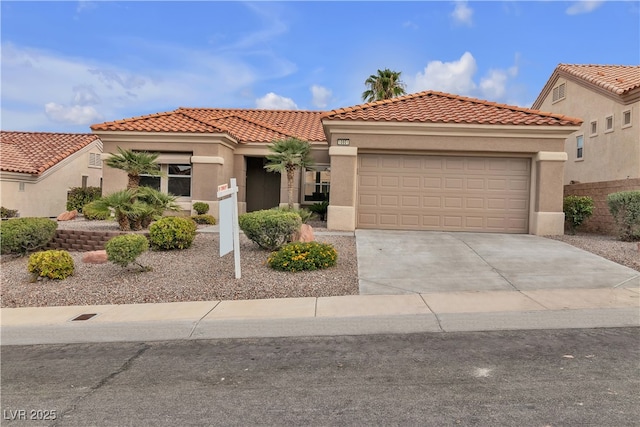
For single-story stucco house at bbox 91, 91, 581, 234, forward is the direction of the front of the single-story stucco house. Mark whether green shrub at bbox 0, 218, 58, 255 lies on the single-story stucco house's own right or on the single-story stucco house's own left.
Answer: on the single-story stucco house's own right

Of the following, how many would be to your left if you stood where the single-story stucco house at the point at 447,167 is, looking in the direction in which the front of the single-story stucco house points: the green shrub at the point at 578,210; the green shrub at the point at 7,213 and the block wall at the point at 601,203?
2

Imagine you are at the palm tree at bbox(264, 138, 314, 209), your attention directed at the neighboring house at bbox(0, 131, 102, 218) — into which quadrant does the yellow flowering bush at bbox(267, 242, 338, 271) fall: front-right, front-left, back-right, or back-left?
back-left

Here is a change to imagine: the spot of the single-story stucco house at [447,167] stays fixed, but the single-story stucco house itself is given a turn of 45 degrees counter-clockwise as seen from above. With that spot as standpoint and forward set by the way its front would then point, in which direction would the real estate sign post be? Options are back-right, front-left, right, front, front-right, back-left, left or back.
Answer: right

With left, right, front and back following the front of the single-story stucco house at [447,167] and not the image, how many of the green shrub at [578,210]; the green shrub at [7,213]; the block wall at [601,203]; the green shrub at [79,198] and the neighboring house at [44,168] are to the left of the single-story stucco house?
2

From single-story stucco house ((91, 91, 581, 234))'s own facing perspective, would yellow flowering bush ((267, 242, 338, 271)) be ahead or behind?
ahead

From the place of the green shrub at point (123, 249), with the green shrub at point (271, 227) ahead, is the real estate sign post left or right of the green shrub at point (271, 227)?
right

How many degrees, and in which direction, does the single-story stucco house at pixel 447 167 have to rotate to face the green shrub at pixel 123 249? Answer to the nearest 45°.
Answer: approximately 45° to its right

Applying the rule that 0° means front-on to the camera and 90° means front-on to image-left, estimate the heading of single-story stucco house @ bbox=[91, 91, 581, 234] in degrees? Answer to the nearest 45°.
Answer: approximately 0°

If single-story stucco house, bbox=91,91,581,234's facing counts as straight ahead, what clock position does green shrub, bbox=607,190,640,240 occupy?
The green shrub is roughly at 10 o'clock from the single-story stucco house.

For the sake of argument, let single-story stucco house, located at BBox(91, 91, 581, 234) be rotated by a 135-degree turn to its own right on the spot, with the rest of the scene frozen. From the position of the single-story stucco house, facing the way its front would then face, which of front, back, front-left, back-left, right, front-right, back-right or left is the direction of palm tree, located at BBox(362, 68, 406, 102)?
front-right

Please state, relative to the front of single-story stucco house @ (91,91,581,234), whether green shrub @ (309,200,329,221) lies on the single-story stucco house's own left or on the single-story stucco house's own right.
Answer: on the single-story stucco house's own right

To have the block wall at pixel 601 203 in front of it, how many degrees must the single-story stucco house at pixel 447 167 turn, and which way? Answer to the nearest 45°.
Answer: approximately 90° to its left

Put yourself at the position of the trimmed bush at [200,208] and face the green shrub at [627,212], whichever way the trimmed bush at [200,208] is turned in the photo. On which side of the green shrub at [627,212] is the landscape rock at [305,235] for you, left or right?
right

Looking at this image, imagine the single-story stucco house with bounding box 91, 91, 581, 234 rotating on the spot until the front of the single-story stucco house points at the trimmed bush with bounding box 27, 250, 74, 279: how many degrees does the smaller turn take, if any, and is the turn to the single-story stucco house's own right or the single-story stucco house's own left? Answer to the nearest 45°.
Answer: approximately 45° to the single-story stucco house's own right

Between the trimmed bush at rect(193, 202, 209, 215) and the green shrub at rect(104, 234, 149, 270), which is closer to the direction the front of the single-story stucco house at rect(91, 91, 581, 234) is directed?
the green shrub
